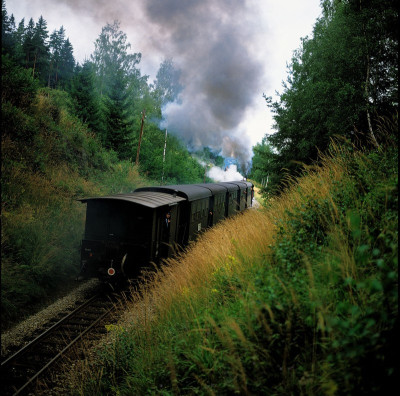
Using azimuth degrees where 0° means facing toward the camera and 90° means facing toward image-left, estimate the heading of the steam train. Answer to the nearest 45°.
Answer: approximately 225°

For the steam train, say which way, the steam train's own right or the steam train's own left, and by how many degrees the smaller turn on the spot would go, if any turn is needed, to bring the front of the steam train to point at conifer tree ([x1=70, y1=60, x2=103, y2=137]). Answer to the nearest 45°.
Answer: approximately 45° to the steam train's own left

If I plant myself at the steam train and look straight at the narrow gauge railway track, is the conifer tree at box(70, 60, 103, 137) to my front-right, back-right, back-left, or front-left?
back-right

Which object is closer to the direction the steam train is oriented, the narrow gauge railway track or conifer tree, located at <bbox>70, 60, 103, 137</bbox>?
the conifer tree

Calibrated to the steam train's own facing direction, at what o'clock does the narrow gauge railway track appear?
The narrow gauge railway track is roughly at 5 o'clock from the steam train.

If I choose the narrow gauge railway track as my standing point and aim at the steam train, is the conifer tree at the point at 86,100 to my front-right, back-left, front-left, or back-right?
front-left
